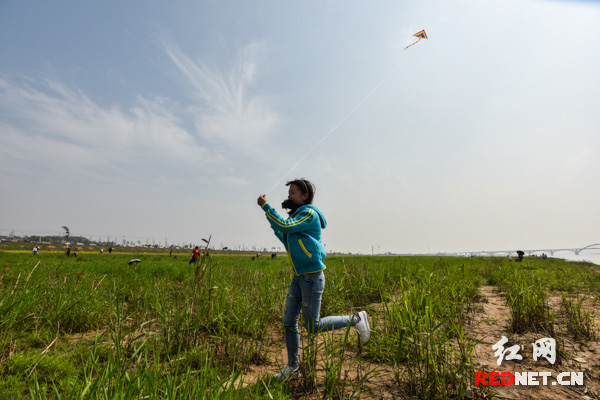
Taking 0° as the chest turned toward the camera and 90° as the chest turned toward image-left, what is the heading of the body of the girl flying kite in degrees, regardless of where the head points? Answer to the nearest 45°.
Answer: approximately 90°
